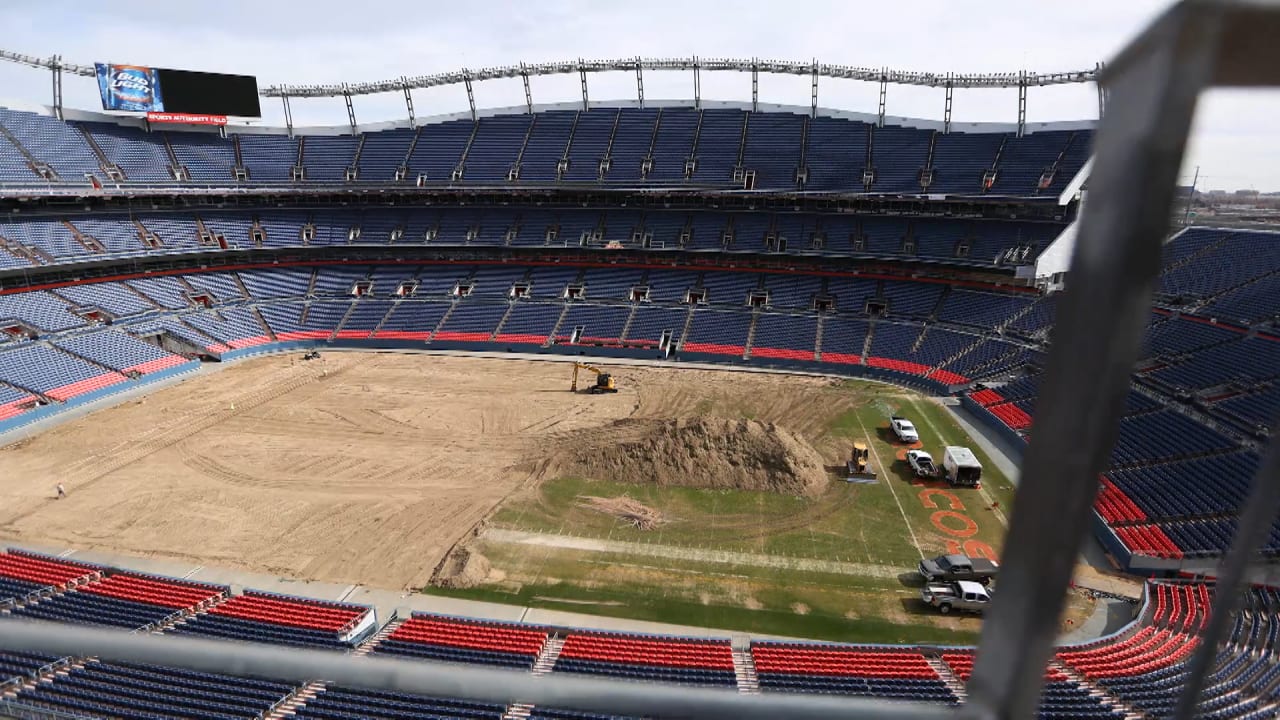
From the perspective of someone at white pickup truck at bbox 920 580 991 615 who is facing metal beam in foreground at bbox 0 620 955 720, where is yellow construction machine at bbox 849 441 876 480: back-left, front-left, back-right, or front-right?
back-right

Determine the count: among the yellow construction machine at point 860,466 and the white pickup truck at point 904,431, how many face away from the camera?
0

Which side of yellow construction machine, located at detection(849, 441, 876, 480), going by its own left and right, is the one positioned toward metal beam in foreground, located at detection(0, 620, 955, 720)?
front

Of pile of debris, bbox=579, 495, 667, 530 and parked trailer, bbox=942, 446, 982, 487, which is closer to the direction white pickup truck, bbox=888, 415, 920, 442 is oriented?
the parked trailer

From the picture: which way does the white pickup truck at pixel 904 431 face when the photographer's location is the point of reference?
facing the viewer and to the right of the viewer

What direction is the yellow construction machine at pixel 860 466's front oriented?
toward the camera

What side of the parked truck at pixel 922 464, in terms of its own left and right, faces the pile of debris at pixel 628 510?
left

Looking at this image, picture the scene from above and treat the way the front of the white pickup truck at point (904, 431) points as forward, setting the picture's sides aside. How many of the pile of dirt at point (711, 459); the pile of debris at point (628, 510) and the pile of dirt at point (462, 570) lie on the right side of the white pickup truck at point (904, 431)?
3

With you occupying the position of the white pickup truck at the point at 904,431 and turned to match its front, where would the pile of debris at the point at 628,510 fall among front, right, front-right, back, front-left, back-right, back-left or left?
right

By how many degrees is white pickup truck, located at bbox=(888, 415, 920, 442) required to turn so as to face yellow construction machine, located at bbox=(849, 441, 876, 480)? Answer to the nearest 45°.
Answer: approximately 45° to its right
